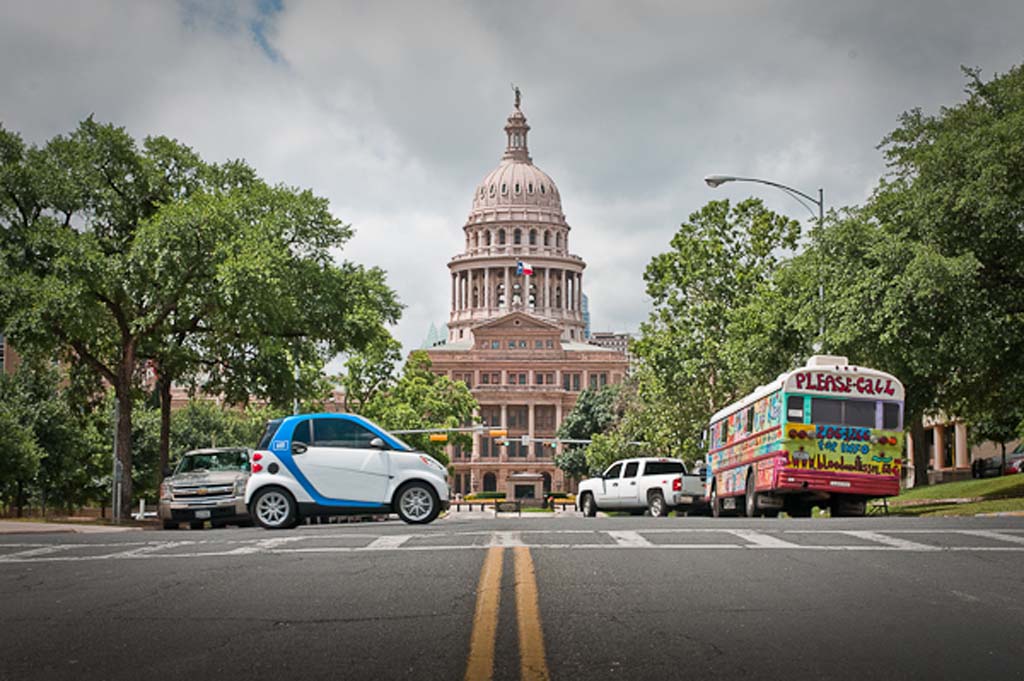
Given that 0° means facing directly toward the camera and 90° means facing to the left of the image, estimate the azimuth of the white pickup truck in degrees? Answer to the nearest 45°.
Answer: approximately 135°

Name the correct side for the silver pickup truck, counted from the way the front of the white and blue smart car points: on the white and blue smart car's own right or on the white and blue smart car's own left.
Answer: on the white and blue smart car's own left

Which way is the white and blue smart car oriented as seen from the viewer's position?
to the viewer's right

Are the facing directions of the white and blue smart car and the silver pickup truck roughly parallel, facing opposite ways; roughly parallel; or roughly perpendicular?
roughly perpendicular

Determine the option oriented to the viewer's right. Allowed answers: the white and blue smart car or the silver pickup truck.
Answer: the white and blue smart car

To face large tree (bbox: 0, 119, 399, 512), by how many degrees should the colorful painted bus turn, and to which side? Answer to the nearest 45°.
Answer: approximately 45° to its left

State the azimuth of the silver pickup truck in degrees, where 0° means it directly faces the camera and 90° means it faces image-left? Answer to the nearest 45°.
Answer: approximately 0°

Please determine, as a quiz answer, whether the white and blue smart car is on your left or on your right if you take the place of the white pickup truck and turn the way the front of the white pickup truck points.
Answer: on your left

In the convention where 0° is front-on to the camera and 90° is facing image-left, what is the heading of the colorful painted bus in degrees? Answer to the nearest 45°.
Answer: approximately 135°

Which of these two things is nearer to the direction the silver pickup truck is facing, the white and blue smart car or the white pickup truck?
the white and blue smart car

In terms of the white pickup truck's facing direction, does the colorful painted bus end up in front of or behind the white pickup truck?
behind
